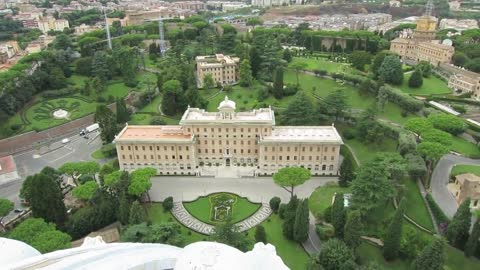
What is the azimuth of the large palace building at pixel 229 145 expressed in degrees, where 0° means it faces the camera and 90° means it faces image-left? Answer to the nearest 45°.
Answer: approximately 0°

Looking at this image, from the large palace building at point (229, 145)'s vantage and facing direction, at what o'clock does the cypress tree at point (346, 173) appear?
The cypress tree is roughly at 10 o'clock from the large palace building.

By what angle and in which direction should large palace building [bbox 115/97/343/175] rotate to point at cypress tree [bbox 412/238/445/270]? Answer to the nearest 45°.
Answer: approximately 45° to its left

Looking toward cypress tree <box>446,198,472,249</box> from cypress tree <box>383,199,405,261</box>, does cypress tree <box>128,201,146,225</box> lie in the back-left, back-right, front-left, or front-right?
back-left

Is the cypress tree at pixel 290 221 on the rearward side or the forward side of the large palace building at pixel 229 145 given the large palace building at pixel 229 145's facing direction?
on the forward side

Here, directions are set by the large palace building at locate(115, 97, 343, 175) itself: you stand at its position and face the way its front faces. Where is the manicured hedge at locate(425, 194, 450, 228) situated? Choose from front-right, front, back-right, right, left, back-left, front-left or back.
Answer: front-left

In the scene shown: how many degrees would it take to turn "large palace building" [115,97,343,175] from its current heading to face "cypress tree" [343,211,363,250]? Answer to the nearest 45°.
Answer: approximately 45° to its left

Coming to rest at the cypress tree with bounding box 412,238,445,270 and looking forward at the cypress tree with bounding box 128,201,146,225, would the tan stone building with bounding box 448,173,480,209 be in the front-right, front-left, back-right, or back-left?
back-right

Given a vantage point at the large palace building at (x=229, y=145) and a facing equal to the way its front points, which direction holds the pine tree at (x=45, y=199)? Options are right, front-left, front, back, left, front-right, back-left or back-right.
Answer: front-right

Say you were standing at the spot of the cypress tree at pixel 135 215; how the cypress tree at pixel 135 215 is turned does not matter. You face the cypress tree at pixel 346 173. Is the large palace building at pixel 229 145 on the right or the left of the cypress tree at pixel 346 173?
left
